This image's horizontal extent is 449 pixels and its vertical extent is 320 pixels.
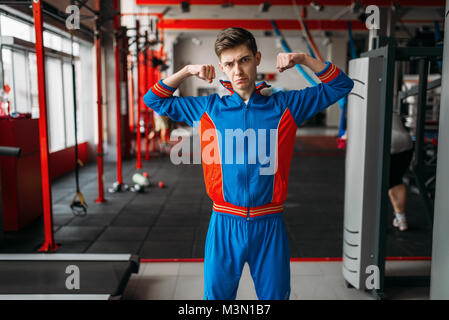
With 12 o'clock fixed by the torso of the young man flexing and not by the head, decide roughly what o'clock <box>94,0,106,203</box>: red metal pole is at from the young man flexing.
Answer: The red metal pole is roughly at 5 o'clock from the young man flexing.

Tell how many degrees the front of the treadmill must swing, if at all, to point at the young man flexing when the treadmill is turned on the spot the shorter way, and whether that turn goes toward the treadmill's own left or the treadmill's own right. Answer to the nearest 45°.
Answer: approximately 135° to the treadmill's own left

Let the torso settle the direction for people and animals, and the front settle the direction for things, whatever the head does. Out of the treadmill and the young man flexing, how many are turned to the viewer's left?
1

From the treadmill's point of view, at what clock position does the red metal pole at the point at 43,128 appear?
The red metal pole is roughly at 3 o'clock from the treadmill.

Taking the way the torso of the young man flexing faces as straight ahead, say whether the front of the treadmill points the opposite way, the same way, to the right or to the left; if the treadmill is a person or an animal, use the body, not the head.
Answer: to the right

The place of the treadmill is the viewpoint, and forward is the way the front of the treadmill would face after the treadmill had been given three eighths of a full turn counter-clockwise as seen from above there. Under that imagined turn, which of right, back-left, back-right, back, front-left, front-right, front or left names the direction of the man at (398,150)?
front-left

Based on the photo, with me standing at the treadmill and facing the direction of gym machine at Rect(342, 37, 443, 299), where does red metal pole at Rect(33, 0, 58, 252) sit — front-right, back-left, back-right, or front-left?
back-left

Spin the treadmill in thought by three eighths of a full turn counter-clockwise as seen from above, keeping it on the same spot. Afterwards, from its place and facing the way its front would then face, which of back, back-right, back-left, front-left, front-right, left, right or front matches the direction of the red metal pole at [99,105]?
back-left

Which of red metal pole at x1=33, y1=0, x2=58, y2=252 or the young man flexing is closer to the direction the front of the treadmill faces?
the red metal pole

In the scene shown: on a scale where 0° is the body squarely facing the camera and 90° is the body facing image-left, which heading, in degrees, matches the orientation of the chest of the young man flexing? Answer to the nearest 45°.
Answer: approximately 0°

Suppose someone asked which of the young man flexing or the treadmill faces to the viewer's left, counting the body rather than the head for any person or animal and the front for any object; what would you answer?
the treadmill

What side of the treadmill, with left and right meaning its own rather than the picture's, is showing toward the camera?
left
